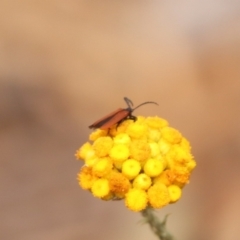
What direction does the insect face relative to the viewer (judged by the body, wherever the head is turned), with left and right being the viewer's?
facing to the right of the viewer
